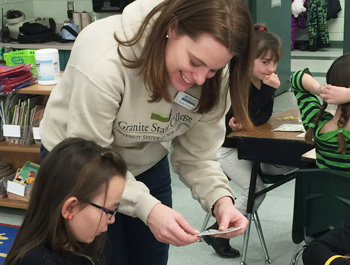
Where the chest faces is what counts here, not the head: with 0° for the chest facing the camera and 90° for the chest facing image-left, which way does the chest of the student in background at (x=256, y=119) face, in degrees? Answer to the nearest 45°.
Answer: approximately 315°

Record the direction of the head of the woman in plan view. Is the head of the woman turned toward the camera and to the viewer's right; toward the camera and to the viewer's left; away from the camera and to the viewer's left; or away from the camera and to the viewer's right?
toward the camera and to the viewer's right

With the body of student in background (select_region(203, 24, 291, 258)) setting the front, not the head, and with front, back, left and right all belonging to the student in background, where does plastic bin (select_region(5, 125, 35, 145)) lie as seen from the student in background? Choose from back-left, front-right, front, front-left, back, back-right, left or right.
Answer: back-right

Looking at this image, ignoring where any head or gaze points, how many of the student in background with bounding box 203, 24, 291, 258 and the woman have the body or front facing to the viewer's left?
0

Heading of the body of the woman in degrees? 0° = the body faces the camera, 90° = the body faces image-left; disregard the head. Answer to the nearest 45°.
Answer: approximately 315°

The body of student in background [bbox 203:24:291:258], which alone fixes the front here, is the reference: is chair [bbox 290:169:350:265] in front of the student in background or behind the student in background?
in front
